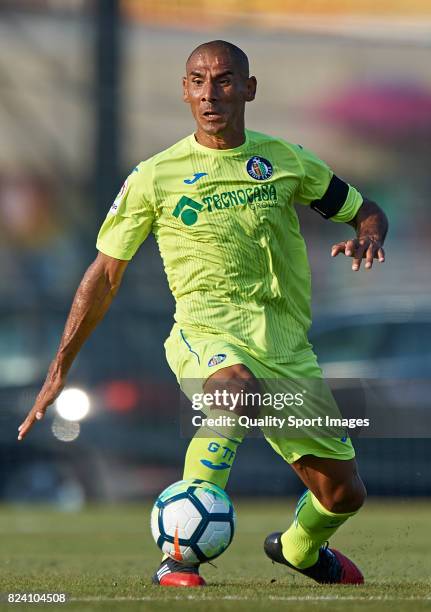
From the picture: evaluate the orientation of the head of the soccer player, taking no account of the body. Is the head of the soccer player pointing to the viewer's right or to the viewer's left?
to the viewer's left

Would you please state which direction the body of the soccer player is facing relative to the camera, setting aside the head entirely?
toward the camera
